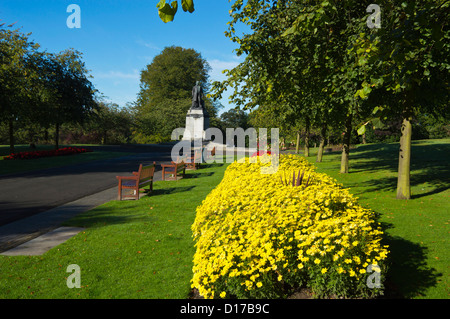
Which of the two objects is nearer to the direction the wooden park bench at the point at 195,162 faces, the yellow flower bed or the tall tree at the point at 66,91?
the tall tree

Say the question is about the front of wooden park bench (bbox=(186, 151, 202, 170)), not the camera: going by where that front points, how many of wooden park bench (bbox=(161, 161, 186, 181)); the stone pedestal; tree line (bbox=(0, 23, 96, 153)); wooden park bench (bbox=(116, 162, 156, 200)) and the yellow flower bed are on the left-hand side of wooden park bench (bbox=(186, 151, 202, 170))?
3

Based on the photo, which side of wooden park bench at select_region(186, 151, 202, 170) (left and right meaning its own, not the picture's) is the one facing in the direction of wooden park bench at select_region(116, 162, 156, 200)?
left

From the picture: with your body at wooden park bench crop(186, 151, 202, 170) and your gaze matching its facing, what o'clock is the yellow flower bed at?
The yellow flower bed is roughly at 9 o'clock from the wooden park bench.

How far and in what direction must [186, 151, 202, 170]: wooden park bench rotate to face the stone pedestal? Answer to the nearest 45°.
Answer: approximately 90° to its right

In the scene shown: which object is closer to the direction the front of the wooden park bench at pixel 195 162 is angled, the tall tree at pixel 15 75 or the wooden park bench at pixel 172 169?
the tall tree

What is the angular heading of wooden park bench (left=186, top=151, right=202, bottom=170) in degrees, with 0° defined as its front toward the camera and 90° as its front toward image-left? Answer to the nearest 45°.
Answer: approximately 90°

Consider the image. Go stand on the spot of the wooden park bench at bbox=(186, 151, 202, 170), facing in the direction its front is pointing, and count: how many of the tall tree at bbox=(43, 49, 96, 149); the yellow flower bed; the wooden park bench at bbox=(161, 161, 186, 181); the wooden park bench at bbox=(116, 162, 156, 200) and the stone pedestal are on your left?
3

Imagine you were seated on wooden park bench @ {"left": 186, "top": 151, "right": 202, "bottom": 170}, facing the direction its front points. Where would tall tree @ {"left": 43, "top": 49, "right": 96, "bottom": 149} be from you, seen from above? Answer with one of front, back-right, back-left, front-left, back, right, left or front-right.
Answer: front-right

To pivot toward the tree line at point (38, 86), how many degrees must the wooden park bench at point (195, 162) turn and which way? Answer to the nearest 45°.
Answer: approximately 45° to its right

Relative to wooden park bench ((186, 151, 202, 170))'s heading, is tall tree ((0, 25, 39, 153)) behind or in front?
in front

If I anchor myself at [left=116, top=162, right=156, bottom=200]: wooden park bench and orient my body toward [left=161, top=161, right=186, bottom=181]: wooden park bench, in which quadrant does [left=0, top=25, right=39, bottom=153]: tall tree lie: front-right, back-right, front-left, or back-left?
front-left

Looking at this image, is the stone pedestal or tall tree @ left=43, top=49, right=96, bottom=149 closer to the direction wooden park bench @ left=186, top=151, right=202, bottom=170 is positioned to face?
the tall tree

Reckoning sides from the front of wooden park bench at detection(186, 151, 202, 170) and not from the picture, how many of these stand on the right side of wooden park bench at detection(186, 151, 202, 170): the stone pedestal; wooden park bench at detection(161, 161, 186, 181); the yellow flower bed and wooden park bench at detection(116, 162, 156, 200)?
1
